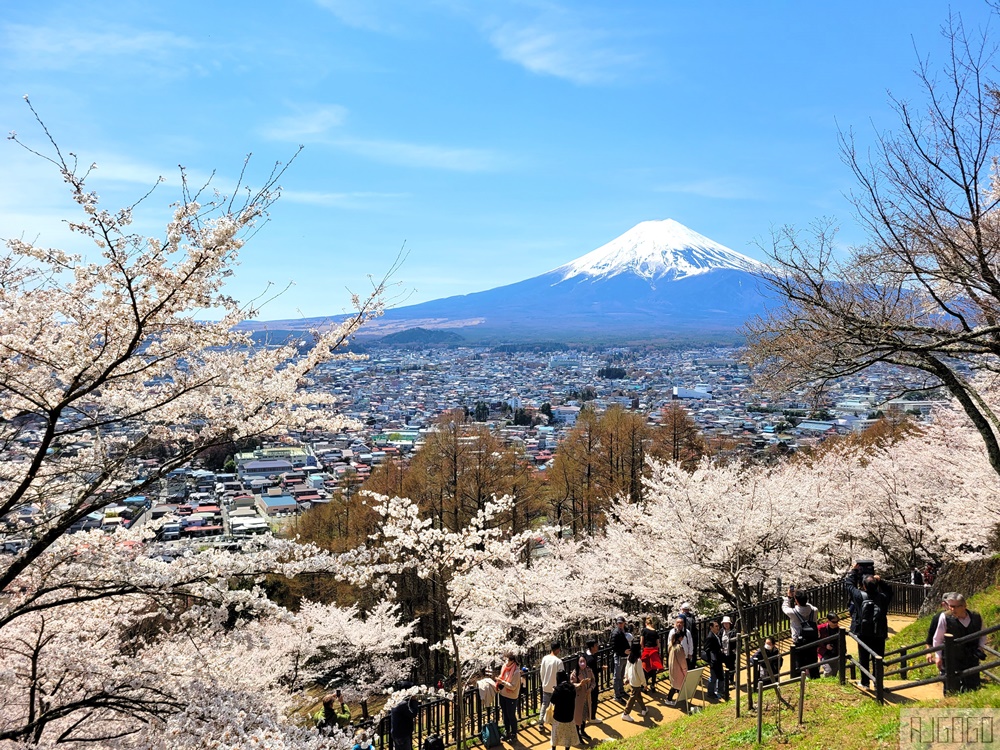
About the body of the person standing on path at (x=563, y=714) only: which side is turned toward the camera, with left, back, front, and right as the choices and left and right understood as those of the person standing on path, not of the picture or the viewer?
back

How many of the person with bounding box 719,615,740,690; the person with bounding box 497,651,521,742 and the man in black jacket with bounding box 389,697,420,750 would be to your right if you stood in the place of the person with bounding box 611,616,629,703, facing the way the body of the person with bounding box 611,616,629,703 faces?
2

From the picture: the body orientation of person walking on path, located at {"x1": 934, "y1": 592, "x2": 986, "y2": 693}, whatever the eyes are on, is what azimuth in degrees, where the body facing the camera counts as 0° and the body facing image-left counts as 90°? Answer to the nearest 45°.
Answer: approximately 0°

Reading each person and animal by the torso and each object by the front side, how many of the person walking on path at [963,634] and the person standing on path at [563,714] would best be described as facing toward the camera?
1
